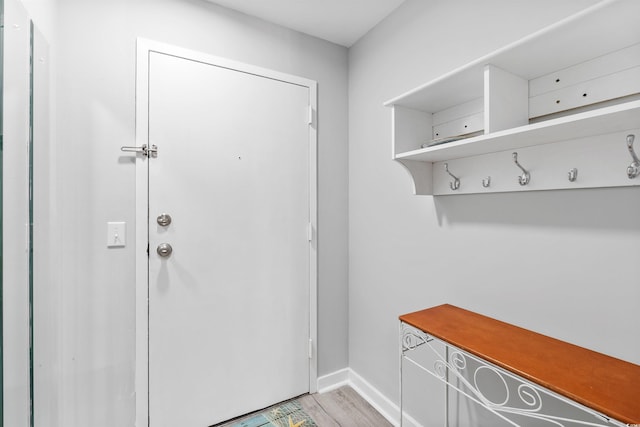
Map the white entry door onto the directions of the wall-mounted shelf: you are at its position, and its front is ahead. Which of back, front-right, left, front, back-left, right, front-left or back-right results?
front-right

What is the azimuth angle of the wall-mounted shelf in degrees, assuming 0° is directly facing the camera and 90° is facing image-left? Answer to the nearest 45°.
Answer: approximately 45°
